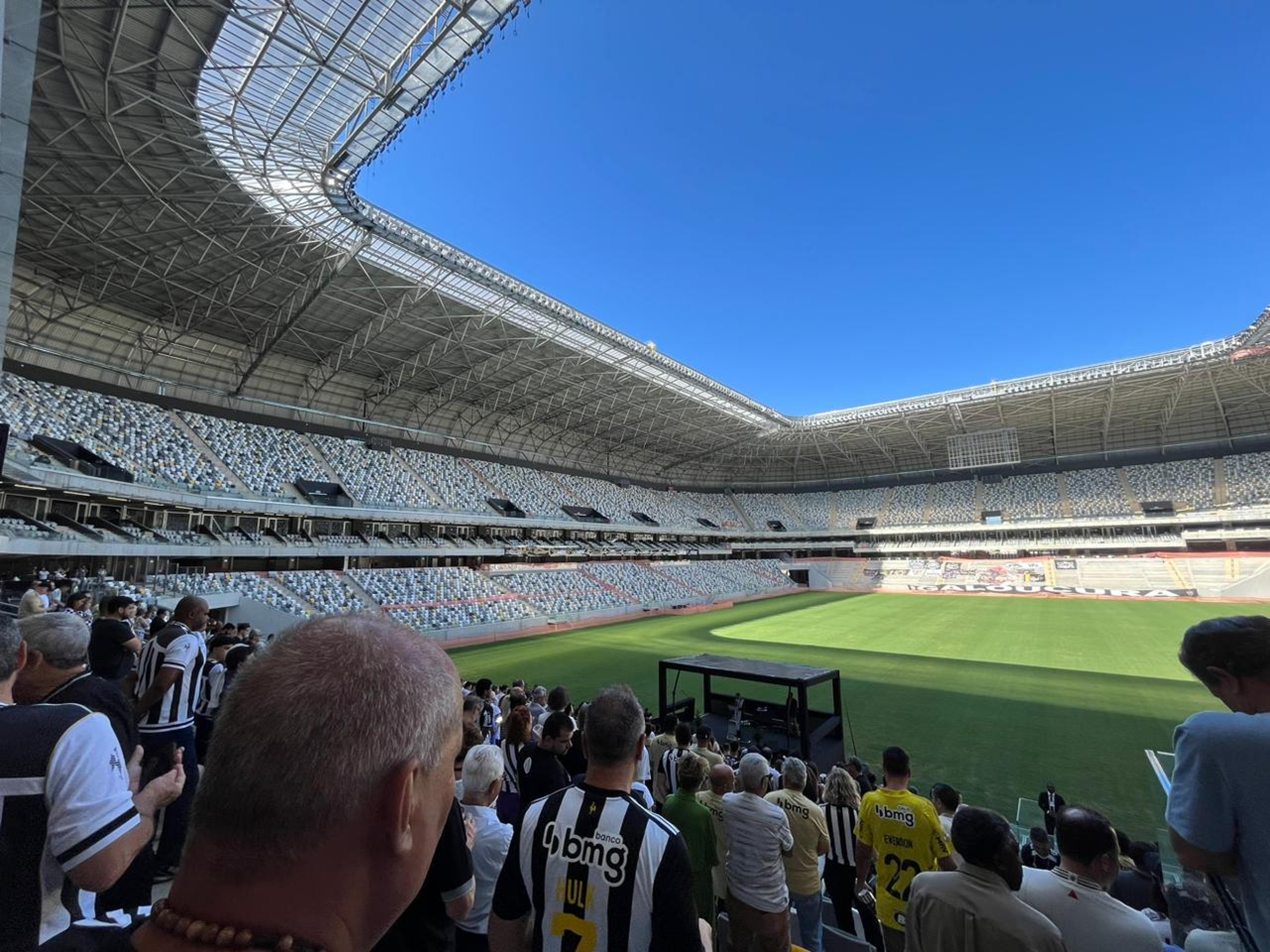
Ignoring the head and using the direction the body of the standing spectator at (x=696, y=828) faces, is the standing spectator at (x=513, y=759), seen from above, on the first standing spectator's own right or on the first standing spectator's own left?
on the first standing spectator's own left

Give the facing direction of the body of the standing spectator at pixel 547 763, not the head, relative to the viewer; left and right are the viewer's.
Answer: facing away from the viewer and to the right of the viewer

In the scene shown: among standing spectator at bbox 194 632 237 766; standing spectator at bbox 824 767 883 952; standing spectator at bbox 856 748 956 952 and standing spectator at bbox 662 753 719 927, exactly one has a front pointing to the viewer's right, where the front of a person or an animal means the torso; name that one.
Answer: standing spectator at bbox 194 632 237 766

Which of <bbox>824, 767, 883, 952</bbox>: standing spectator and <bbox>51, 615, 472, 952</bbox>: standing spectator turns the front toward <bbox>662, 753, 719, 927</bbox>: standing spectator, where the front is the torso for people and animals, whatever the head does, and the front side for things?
<bbox>51, 615, 472, 952</bbox>: standing spectator

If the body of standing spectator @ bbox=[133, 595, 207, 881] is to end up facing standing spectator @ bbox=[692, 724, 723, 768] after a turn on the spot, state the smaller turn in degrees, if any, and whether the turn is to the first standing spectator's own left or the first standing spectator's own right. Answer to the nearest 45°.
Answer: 0° — they already face them

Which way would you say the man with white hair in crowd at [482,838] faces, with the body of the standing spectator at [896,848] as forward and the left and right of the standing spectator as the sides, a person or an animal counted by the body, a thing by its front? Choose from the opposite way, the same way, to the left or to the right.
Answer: the same way

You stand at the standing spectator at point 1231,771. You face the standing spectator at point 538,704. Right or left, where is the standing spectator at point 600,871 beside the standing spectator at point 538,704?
left

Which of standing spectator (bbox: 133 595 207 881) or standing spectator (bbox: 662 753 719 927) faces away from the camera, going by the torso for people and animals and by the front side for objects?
standing spectator (bbox: 662 753 719 927)

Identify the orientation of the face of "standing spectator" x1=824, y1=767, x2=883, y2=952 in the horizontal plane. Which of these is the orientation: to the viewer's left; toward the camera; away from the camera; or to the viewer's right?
away from the camera

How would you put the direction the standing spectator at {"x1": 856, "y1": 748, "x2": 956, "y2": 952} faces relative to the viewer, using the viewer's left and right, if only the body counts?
facing away from the viewer

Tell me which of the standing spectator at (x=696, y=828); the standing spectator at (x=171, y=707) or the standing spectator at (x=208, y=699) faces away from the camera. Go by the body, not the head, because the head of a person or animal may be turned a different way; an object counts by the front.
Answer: the standing spectator at (x=696, y=828)

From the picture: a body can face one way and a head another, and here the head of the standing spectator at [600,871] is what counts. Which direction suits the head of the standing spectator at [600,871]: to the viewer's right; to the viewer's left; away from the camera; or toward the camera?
away from the camera

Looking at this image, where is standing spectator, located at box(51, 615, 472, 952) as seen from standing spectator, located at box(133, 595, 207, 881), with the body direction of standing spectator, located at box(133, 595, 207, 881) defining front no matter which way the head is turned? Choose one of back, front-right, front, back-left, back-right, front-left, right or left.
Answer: right

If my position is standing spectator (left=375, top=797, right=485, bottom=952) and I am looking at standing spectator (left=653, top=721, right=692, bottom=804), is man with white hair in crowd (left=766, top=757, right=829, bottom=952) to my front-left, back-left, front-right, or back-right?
front-right

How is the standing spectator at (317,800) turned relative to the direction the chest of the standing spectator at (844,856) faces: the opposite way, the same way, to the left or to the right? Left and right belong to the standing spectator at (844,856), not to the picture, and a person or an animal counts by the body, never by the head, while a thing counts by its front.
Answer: the same way

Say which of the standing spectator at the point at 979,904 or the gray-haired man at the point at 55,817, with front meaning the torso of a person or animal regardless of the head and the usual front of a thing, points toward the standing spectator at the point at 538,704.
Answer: the gray-haired man

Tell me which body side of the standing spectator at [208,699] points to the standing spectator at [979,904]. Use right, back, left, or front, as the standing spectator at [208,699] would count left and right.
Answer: right

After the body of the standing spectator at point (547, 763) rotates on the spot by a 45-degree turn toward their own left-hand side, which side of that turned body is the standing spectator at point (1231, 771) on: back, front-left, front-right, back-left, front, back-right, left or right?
back-right

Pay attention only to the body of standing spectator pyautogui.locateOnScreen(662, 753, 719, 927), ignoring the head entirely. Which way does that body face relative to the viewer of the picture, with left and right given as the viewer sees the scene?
facing away from the viewer

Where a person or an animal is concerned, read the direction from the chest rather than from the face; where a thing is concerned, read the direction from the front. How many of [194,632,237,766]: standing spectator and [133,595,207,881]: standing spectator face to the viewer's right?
2

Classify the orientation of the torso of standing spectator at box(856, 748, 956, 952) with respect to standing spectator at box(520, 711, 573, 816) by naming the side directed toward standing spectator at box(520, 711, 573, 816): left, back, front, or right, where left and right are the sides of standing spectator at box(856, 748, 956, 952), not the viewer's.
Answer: left

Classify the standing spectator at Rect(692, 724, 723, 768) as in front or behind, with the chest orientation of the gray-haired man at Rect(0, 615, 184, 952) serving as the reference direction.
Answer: in front
